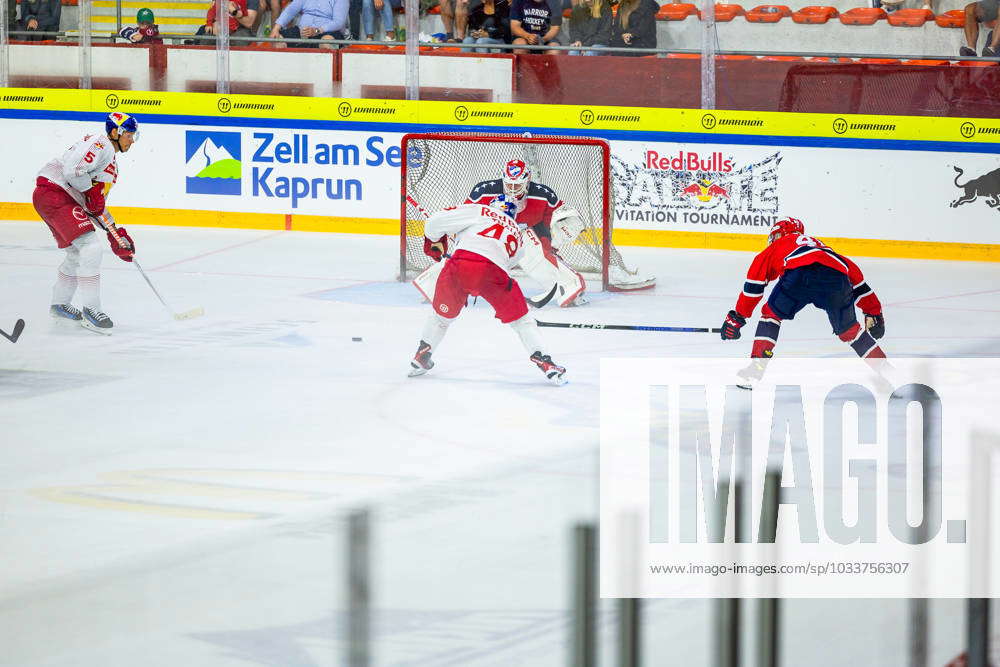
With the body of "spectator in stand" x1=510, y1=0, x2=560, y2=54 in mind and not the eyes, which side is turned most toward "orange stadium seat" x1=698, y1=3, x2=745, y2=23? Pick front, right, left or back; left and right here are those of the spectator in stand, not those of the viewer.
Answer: left

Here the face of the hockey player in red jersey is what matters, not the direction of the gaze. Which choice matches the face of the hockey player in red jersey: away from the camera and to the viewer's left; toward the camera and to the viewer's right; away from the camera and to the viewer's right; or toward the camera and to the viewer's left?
away from the camera and to the viewer's left

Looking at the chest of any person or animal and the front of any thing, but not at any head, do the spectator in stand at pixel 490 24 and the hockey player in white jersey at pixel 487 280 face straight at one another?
yes

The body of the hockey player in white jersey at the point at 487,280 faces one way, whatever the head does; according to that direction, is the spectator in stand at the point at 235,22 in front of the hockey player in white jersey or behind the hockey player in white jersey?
in front

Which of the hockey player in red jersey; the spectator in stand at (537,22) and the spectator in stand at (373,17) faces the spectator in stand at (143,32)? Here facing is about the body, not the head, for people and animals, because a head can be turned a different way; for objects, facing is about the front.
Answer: the hockey player in red jersey

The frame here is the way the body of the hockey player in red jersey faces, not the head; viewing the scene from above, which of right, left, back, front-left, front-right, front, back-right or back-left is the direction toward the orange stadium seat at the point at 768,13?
front-right

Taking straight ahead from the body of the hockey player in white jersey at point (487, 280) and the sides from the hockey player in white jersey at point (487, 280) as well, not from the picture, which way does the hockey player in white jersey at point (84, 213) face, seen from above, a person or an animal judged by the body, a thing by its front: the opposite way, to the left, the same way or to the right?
to the right

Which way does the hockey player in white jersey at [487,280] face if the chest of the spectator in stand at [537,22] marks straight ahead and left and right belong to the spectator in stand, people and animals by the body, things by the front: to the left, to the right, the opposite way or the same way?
the opposite way

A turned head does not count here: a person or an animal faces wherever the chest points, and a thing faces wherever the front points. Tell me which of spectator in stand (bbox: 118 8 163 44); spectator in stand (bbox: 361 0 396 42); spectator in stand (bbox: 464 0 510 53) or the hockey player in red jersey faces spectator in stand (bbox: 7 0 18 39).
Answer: the hockey player in red jersey

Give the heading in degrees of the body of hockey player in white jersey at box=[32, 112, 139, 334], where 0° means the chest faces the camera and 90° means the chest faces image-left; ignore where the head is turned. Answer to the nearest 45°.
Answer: approximately 270°

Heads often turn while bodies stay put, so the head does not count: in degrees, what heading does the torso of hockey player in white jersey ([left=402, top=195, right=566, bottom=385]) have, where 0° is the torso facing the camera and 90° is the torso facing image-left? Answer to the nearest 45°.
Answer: approximately 180°

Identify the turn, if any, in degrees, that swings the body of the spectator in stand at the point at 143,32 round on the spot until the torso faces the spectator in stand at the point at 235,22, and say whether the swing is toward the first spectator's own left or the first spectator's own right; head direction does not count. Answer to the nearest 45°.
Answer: approximately 45° to the first spectator's own left

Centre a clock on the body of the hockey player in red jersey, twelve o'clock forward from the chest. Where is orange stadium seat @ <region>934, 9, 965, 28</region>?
The orange stadium seat is roughly at 2 o'clock from the hockey player in red jersey.

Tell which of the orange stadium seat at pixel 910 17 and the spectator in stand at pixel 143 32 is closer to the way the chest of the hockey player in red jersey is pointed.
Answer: the spectator in stand

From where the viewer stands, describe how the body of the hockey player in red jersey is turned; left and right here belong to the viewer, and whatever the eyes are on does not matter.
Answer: facing away from the viewer and to the left of the viewer
